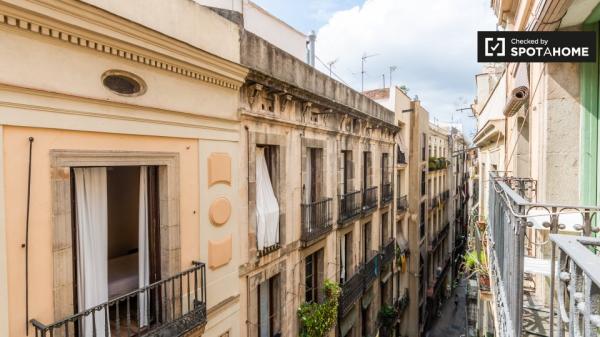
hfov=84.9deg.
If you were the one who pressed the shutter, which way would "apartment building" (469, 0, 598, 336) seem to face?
facing to the left of the viewer

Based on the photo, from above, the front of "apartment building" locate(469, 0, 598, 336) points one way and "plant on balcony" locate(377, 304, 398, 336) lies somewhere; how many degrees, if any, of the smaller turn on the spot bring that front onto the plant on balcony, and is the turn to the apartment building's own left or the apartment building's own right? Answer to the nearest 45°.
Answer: approximately 45° to the apartment building's own right

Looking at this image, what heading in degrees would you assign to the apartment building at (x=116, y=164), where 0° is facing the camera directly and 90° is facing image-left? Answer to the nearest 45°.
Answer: approximately 315°

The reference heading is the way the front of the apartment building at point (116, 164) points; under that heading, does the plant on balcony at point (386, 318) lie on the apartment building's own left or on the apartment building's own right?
on the apartment building's own left

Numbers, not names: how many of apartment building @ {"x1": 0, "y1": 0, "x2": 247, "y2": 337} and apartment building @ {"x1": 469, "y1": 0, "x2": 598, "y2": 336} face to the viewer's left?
1

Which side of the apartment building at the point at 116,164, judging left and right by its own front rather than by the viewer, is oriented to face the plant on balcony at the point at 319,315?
left

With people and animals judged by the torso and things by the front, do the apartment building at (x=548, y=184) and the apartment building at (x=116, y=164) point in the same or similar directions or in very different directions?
very different directions

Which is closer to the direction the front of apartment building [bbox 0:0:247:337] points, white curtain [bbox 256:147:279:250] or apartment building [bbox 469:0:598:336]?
the apartment building

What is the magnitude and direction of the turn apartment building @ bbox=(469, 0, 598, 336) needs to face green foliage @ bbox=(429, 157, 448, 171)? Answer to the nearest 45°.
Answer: approximately 90° to its right

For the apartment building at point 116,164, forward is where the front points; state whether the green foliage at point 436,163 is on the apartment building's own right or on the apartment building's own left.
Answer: on the apartment building's own left

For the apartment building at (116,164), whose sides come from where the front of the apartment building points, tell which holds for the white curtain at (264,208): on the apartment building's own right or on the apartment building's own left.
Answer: on the apartment building's own left
